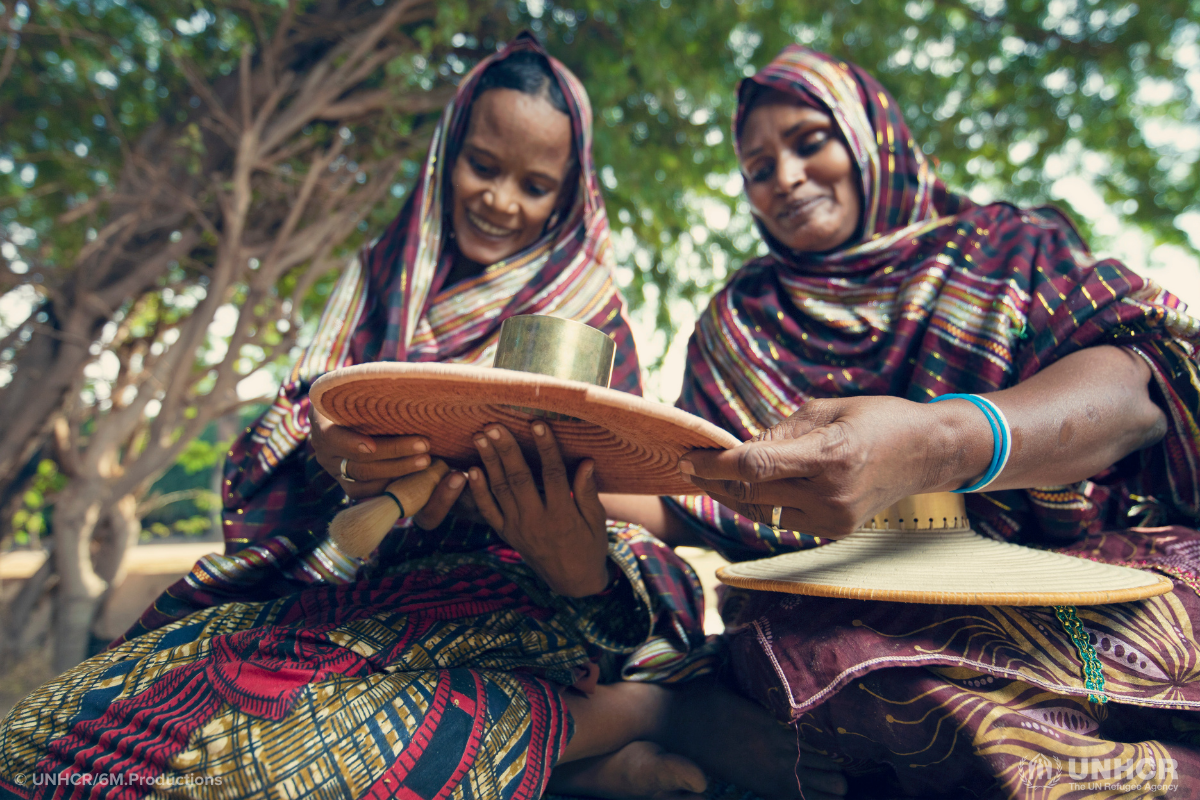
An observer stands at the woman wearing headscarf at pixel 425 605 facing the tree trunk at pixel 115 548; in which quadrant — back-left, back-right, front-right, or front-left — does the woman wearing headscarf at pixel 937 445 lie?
back-right

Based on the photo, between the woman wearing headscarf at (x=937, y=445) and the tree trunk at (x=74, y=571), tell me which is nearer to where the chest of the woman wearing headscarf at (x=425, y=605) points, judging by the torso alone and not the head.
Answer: the woman wearing headscarf

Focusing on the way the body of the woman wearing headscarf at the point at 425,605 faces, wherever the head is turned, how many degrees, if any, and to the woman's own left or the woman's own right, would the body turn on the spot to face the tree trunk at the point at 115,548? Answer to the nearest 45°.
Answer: approximately 135° to the woman's own right

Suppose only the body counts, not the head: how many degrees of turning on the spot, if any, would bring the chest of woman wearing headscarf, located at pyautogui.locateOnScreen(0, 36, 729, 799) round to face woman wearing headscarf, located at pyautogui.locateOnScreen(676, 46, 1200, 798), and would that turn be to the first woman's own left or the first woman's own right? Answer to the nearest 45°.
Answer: approximately 45° to the first woman's own left

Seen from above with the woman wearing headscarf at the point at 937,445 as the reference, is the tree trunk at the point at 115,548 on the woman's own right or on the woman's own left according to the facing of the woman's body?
on the woman's own right

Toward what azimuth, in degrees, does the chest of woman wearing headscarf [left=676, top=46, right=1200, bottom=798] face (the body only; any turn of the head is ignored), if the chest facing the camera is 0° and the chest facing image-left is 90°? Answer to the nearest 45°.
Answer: approximately 45°

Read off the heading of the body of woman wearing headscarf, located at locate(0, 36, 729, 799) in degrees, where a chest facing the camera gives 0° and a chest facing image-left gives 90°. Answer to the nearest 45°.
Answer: approximately 0°

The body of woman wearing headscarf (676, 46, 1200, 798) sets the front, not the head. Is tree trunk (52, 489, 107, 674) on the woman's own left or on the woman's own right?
on the woman's own right

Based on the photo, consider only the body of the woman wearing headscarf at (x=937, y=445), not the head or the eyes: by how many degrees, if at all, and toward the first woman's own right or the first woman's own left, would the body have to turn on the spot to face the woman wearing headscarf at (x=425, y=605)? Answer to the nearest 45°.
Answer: approximately 45° to the first woman's own right
